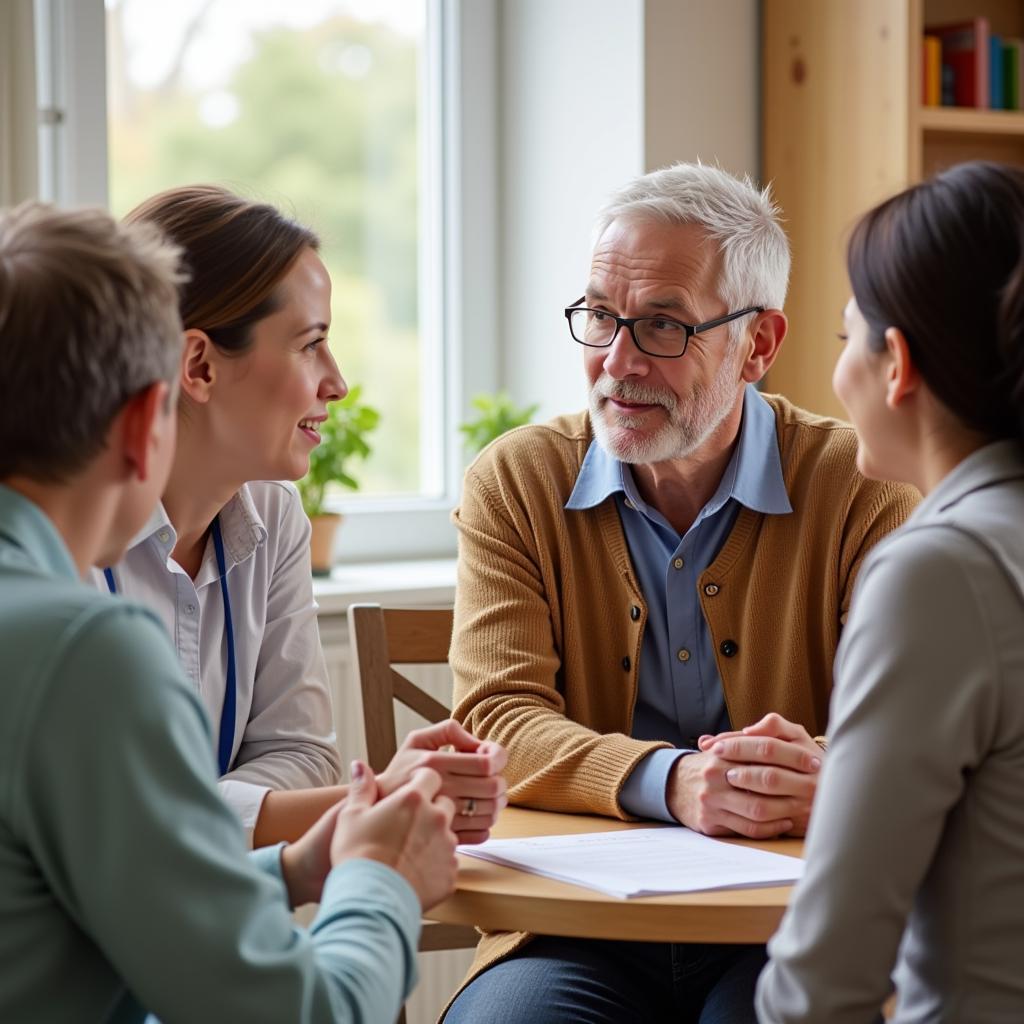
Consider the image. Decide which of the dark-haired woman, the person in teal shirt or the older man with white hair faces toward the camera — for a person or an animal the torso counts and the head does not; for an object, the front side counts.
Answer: the older man with white hair

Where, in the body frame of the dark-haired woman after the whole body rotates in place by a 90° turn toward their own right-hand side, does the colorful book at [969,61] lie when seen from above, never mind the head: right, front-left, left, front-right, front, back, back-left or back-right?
front-left

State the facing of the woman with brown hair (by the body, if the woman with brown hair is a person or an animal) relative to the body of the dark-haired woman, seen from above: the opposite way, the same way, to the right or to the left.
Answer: the opposite way

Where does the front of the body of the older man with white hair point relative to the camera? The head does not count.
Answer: toward the camera

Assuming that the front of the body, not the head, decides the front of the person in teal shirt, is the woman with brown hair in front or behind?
in front

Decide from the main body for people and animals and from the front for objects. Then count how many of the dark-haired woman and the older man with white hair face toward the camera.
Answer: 1

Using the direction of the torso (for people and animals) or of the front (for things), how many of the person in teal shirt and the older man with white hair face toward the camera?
1

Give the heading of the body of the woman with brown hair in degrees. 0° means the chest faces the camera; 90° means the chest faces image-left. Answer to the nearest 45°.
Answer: approximately 315°

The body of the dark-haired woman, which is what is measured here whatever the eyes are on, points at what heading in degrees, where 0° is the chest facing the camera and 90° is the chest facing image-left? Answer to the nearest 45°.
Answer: approximately 135°

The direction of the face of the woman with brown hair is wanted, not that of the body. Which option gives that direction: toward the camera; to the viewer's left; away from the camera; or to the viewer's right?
to the viewer's right

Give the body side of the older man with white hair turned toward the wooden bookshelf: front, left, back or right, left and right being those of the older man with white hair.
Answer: back

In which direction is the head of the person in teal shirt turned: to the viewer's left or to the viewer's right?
to the viewer's right

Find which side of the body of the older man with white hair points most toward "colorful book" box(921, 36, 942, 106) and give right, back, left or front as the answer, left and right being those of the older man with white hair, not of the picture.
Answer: back

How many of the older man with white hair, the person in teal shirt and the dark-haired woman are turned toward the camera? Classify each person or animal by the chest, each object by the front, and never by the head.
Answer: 1

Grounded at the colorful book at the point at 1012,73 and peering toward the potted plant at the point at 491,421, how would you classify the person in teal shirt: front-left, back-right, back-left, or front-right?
front-left
